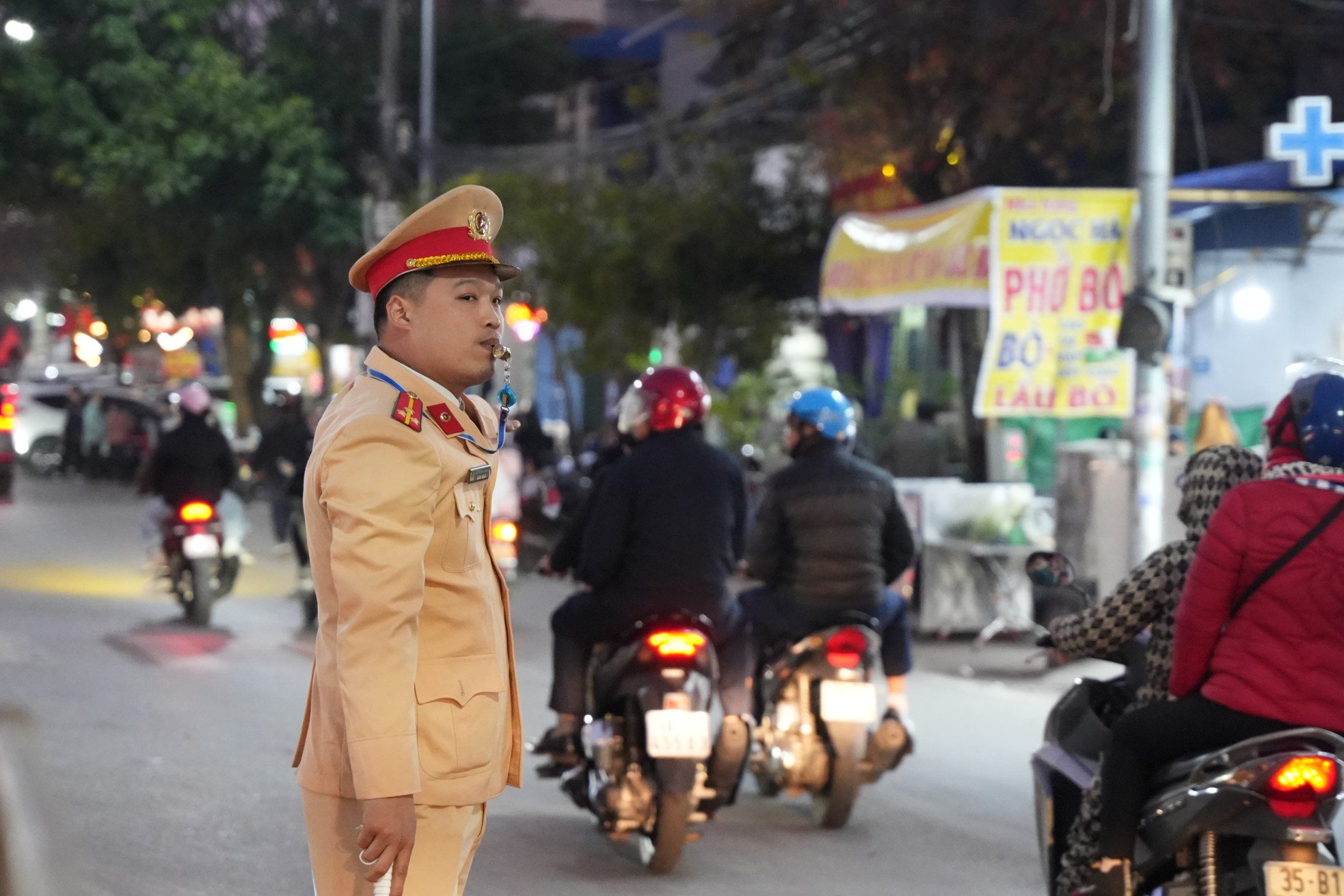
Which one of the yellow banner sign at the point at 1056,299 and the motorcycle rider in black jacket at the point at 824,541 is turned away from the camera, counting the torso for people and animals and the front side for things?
the motorcycle rider in black jacket

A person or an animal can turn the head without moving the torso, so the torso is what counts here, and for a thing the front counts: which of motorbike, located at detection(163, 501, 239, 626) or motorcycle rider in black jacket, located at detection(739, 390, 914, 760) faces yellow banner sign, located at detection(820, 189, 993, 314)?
the motorcycle rider in black jacket

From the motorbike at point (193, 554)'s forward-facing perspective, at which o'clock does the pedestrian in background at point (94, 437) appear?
The pedestrian in background is roughly at 12 o'clock from the motorbike.

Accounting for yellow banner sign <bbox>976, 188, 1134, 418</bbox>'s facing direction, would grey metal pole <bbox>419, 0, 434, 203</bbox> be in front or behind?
behind

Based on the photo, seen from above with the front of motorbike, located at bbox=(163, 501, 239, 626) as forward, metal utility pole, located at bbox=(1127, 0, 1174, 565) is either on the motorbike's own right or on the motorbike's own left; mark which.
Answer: on the motorbike's own right

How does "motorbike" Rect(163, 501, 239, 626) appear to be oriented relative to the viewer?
away from the camera

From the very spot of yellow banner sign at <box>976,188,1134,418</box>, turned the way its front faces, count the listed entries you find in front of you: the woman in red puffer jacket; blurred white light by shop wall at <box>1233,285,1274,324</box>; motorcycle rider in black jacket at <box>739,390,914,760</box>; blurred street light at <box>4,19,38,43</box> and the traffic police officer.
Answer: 3

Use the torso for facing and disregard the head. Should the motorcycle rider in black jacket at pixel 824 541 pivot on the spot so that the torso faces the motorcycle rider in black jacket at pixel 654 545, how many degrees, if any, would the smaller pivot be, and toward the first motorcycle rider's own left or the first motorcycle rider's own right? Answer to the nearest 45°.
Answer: approximately 135° to the first motorcycle rider's own left

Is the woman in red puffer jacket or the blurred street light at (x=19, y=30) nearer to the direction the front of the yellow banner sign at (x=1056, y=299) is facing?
the woman in red puffer jacket

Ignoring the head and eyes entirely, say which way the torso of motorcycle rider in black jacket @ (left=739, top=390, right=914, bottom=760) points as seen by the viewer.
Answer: away from the camera

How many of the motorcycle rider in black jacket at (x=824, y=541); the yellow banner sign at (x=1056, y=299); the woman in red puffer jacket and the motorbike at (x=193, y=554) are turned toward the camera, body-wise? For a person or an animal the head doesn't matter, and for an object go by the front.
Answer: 1

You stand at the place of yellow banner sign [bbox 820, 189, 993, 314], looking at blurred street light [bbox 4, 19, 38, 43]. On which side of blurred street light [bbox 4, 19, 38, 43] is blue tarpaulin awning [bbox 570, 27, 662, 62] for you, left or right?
right

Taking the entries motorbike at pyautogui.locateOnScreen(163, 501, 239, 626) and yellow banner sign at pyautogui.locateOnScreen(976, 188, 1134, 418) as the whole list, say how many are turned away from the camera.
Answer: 1

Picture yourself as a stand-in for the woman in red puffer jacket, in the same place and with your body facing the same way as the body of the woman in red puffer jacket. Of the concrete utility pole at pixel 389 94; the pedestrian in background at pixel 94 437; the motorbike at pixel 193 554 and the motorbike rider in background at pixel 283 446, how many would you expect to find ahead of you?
4

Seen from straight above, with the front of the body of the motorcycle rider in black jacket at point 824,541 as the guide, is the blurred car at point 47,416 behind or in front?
in front

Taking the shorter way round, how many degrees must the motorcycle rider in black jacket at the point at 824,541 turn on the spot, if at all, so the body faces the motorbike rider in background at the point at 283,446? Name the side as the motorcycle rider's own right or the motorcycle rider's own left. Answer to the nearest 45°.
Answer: approximately 45° to the motorcycle rider's own left

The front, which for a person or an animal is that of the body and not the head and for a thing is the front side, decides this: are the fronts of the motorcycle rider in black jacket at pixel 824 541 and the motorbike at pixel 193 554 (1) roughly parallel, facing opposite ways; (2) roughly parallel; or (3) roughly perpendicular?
roughly parallel

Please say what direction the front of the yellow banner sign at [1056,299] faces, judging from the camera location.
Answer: facing the viewer

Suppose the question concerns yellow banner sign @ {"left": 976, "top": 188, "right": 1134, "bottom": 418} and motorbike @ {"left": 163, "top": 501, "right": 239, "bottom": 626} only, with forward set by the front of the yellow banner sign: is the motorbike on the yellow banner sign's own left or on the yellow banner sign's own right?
on the yellow banner sign's own right

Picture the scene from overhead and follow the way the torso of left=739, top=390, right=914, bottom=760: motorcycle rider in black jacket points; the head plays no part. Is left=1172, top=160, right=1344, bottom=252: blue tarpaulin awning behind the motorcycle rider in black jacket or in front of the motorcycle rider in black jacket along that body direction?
in front

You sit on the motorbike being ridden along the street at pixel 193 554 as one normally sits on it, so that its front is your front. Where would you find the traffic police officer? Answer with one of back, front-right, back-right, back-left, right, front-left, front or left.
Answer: back

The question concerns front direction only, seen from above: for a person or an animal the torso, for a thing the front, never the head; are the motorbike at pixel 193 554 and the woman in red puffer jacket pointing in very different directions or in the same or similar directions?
same or similar directions

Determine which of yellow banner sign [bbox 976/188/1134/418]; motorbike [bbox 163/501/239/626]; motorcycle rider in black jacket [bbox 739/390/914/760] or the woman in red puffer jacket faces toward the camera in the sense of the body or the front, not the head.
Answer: the yellow banner sign
